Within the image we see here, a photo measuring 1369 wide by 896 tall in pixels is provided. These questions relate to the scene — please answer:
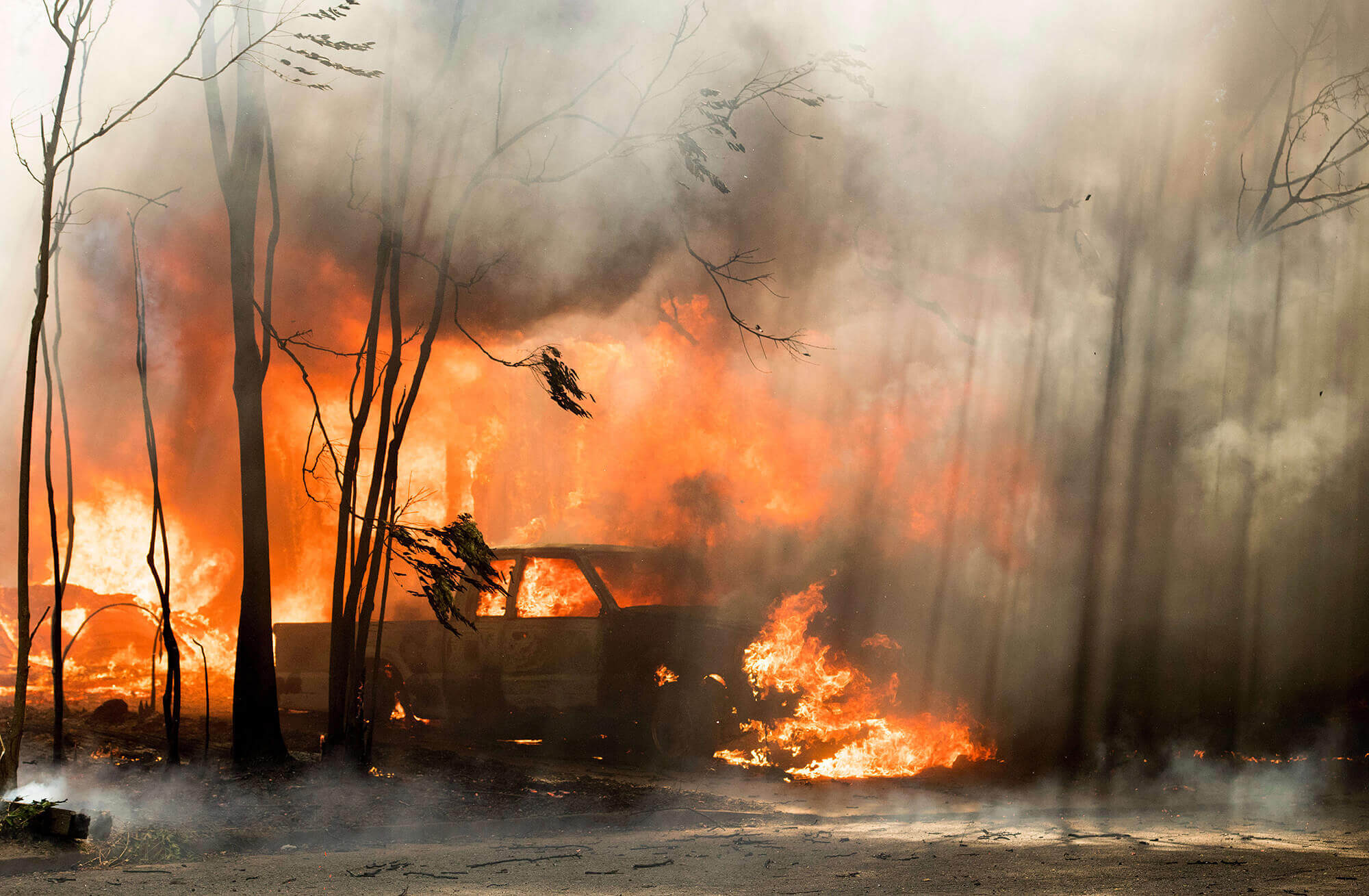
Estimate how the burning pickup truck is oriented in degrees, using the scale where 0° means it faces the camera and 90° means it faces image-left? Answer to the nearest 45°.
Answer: approximately 315°

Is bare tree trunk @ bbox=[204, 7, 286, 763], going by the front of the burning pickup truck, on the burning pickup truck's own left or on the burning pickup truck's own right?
on the burning pickup truck's own right

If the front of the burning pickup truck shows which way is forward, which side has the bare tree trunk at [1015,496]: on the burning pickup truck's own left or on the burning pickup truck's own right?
on the burning pickup truck's own left

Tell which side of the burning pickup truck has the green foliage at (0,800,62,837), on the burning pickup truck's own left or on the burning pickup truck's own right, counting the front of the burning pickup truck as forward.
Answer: on the burning pickup truck's own right

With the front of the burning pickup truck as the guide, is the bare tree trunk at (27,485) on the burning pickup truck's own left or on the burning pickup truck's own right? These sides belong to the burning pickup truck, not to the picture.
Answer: on the burning pickup truck's own right
